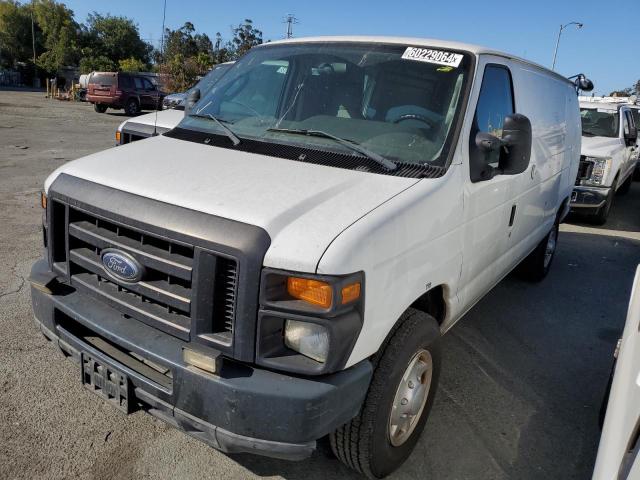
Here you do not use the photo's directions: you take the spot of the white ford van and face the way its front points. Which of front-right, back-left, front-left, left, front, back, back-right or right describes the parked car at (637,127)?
back

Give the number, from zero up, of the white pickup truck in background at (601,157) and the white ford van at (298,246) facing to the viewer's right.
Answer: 0

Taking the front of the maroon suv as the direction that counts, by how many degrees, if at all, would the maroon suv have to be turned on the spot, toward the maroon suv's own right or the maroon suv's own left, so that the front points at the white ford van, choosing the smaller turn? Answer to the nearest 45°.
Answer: approximately 135° to the maroon suv's own right

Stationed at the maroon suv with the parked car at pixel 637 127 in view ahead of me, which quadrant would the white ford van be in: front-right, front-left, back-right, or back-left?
front-right

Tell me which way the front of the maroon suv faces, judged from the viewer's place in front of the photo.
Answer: facing away from the viewer and to the right of the viewer

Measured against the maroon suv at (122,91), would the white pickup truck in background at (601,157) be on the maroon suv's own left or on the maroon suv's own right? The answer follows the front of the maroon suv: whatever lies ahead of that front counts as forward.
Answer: on the maroon suv's own right

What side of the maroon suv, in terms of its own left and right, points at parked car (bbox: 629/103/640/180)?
right

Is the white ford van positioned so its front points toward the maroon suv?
no

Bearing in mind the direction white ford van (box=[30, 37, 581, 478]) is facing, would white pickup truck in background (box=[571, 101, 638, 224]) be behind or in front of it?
behind

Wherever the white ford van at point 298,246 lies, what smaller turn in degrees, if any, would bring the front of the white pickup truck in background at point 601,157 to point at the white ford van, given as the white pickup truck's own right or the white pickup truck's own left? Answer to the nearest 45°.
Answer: approximately 45° to the white pickup truck's own left

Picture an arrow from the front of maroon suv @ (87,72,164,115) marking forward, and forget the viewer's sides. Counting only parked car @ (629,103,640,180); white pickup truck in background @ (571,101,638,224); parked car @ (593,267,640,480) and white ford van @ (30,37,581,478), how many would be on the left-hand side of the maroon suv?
0

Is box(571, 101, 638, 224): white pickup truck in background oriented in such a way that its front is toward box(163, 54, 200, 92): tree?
no

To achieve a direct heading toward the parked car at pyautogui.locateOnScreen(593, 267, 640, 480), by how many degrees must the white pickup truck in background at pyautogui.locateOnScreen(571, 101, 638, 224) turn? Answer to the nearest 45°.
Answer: approximately 45° to its left

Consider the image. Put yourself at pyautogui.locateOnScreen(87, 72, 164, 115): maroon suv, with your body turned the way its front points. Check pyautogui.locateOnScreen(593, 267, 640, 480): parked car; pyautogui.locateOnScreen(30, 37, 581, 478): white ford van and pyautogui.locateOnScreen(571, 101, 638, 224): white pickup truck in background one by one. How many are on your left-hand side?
0

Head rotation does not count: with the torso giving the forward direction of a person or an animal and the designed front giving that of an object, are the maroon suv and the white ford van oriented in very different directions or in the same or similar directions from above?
very different directions

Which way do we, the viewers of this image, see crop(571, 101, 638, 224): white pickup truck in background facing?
facing the viewer and to the left of the viewer
